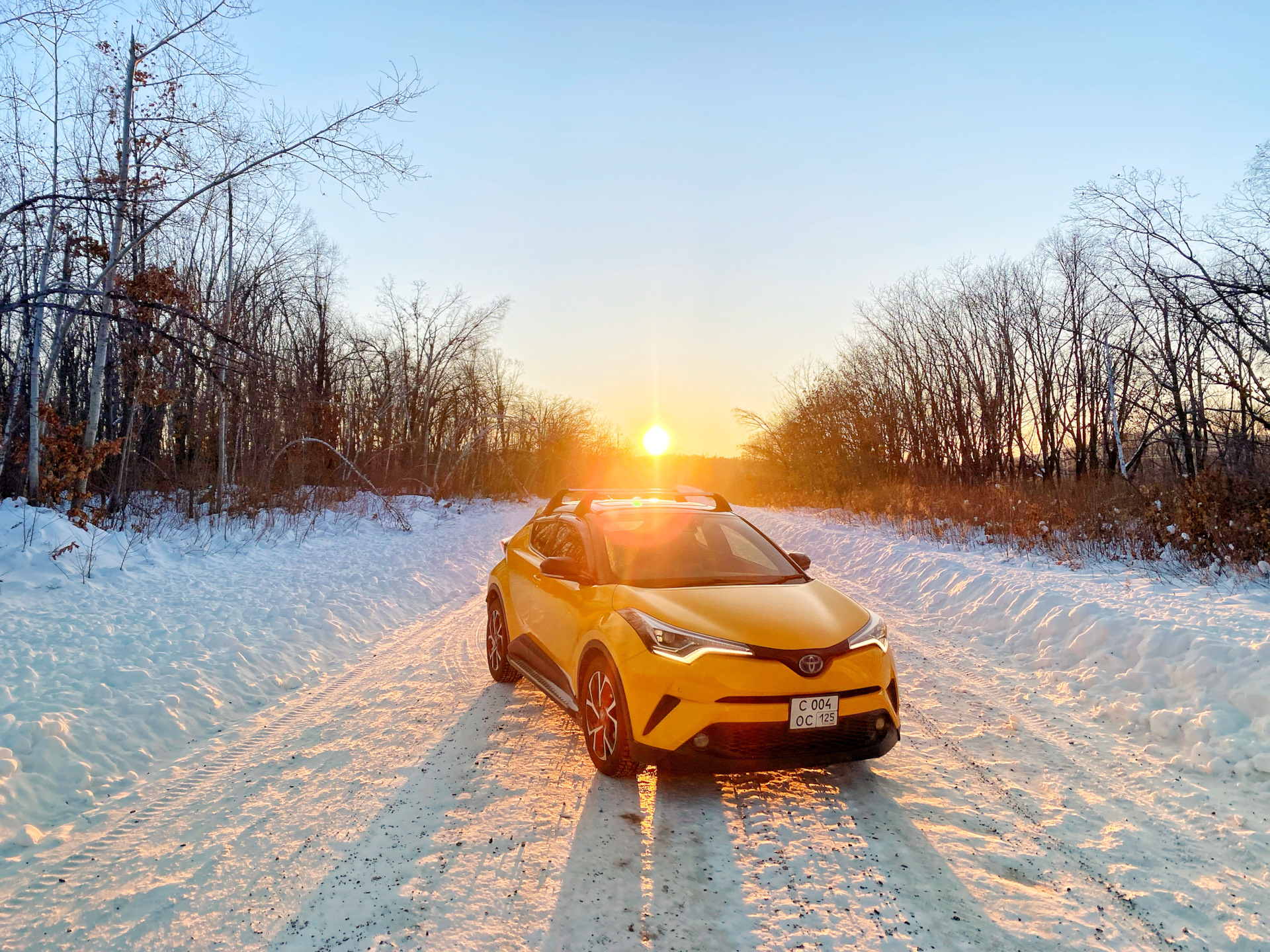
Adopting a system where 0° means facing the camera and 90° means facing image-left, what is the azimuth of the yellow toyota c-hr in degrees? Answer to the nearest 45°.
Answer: approximately 315°

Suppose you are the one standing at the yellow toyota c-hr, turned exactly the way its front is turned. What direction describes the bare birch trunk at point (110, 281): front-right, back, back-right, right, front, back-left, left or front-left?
back

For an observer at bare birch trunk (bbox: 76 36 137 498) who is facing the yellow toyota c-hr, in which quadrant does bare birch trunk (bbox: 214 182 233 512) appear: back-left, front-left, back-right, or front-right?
back-left

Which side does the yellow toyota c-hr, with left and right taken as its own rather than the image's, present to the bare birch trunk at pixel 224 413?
back

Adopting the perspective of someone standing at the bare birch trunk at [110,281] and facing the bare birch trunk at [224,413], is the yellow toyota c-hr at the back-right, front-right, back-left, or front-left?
back-right
